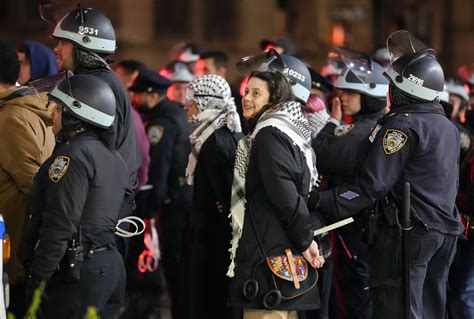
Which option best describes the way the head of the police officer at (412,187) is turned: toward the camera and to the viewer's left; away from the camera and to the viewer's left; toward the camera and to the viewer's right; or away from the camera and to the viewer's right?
away from the camera and to the viewer's left

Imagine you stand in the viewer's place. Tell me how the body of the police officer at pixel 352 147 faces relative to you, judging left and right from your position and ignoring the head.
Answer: facing to the left of the viewer

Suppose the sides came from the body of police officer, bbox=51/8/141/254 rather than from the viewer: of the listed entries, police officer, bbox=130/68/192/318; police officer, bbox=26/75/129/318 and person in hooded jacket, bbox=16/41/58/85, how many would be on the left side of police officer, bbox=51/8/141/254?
1

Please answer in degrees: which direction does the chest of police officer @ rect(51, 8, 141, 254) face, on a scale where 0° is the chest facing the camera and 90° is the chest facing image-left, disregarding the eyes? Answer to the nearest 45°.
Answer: approximately 90°

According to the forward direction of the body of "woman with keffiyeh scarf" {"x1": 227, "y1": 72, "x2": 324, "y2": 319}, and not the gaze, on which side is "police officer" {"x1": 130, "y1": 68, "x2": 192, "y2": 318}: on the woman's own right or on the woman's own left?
on the woman's own right
